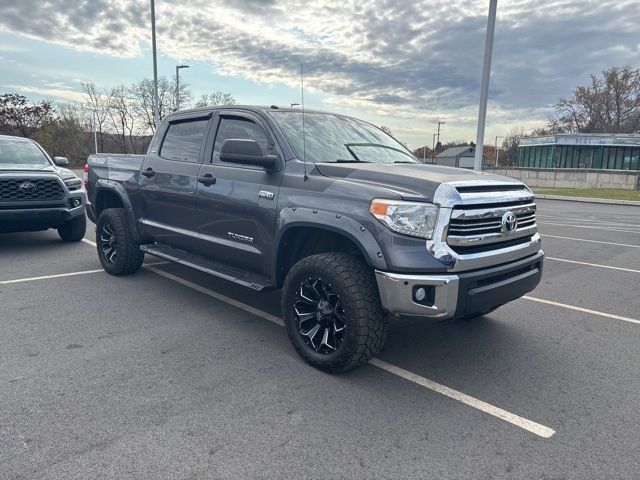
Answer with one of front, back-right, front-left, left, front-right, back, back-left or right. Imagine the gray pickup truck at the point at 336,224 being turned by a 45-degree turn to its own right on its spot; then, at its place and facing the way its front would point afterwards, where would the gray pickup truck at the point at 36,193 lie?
back-right

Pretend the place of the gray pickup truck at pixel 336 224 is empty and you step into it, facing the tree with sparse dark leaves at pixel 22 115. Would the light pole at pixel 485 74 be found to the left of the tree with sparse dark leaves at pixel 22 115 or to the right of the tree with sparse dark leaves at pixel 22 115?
right

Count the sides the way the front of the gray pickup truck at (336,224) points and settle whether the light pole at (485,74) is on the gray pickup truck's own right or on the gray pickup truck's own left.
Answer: on the gray pickup truck's own left

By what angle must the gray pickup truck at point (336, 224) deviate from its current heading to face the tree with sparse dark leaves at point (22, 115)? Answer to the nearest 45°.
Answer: approximately 180°

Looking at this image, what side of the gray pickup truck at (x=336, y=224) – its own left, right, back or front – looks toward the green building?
left

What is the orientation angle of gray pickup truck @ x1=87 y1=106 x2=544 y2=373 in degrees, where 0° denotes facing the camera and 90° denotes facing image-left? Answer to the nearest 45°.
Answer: approximately 315°
